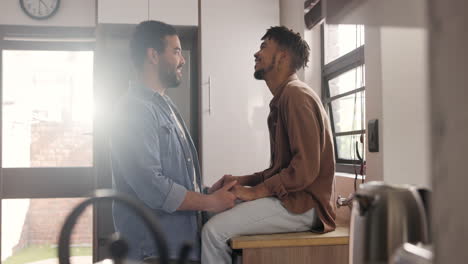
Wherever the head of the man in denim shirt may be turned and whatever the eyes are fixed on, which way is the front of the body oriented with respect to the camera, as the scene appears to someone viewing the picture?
to the viewer's right

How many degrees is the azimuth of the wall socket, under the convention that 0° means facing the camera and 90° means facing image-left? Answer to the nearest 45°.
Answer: approximately 90°

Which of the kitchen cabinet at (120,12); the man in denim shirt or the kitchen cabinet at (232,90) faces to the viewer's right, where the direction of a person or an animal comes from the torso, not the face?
the man in denim shirt

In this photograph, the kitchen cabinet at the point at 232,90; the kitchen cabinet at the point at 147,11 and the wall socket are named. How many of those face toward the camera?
2

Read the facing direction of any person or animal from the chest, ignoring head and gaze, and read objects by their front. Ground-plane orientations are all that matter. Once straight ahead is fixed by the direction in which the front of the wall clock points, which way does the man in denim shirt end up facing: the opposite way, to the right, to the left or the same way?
to the left

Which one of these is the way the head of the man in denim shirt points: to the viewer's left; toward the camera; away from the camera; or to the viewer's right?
to the viewer's right

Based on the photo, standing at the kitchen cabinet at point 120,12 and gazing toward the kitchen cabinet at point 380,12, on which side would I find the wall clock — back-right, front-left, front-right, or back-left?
back-right

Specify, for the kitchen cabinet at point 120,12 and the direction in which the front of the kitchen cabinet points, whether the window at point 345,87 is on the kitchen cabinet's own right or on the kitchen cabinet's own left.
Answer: on the kitchen cabinet's own left

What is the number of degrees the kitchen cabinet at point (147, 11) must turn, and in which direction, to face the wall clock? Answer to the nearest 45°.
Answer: approximately 135° to its right

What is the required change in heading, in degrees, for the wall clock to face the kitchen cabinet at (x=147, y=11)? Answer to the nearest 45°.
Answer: approximately 45° to its left

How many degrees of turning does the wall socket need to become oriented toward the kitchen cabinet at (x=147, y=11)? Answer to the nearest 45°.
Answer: approximately 45° to its right

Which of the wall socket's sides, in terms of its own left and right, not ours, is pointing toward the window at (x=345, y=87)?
right
